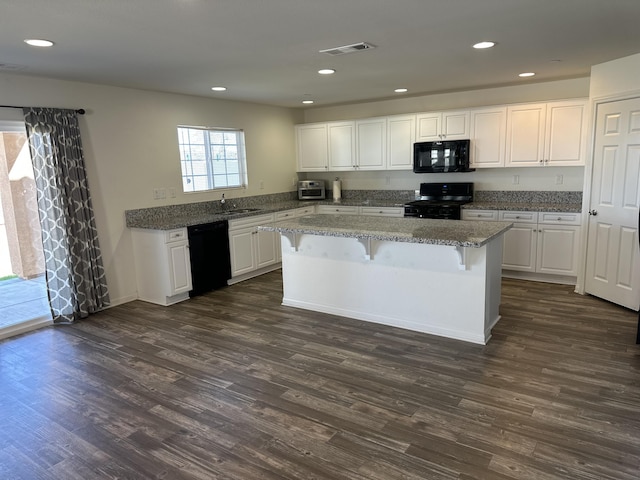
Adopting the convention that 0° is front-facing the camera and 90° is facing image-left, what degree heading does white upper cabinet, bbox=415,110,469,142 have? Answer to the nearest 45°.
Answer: approximately 0°

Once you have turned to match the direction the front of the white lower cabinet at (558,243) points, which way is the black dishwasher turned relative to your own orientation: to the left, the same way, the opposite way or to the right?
to the left

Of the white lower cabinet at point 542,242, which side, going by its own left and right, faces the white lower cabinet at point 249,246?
right

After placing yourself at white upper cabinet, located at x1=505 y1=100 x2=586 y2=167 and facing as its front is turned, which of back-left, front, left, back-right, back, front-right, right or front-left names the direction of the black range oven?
right

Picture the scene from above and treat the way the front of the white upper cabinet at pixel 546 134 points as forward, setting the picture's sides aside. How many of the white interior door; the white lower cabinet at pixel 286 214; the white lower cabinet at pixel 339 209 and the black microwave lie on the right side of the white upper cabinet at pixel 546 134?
3

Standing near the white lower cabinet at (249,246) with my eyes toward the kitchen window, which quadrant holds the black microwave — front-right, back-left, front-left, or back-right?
back-right

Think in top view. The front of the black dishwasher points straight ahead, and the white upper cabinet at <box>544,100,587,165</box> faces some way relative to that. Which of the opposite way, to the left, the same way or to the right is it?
to the right

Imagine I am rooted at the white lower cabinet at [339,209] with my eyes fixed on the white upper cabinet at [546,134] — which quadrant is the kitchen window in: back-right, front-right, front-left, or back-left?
back-right

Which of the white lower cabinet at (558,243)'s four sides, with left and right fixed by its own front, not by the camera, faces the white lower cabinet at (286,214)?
right

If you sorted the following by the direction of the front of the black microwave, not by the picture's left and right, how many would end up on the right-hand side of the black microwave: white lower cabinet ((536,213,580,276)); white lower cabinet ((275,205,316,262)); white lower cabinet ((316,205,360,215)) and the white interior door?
2
